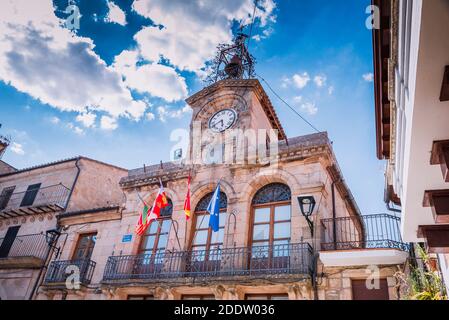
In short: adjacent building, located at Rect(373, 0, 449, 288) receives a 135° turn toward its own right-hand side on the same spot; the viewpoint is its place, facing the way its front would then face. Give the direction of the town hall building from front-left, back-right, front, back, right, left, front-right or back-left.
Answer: left

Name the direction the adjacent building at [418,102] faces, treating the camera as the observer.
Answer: facing to the left of the viewer

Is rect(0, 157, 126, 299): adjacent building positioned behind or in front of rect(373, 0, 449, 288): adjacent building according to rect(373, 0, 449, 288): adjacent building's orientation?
in front
